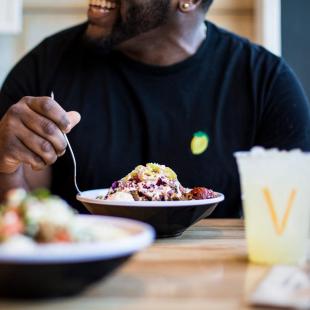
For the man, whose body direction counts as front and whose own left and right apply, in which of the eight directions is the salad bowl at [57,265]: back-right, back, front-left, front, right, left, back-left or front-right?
front

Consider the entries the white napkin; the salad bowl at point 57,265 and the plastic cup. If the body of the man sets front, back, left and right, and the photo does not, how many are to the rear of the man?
0

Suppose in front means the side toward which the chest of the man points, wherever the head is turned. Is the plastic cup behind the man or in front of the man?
in front

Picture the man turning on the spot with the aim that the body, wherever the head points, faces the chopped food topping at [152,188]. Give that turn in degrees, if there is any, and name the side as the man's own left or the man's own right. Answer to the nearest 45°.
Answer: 0° — they already face it

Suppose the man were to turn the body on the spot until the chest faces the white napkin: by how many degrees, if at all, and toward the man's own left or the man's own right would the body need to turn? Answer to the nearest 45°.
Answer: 0° — they already face it

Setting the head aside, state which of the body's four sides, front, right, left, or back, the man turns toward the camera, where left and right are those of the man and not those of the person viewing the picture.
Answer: front

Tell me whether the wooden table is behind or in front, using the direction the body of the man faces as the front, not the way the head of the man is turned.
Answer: in front
